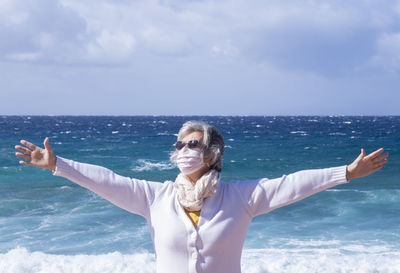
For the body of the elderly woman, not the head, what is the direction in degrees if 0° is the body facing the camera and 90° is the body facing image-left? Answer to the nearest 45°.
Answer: approximately 0°
